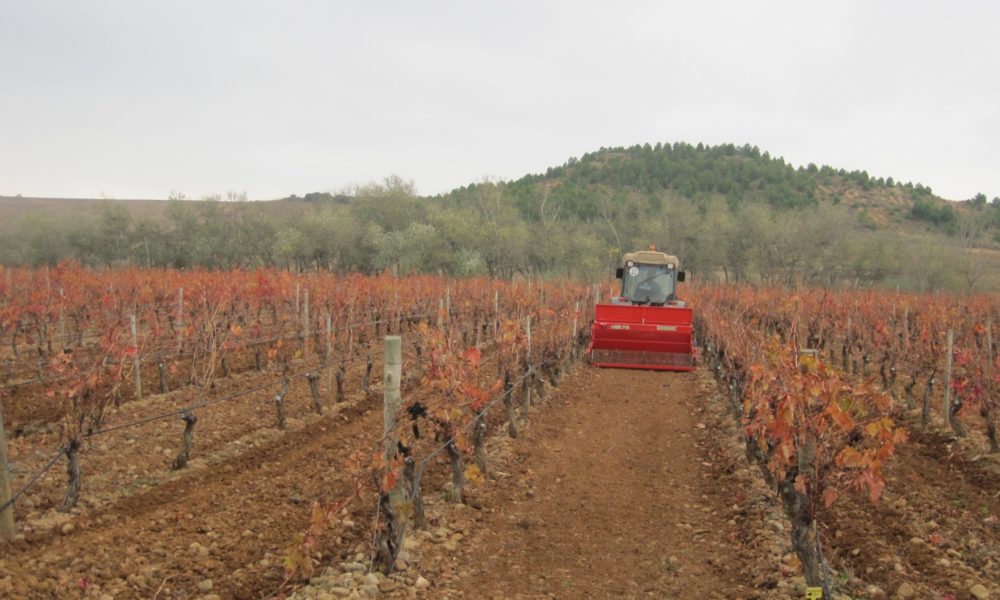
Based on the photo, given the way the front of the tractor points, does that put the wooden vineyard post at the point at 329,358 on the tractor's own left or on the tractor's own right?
on the tractor's own left

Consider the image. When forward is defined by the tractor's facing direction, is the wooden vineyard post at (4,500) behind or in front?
behind

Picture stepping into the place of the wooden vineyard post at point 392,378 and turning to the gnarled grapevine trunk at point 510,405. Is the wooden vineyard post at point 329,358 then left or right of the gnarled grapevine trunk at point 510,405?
left

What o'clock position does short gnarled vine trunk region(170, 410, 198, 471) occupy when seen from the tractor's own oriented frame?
The short gnarled vine trunk is roughly at 7 o'clock from the tractor.

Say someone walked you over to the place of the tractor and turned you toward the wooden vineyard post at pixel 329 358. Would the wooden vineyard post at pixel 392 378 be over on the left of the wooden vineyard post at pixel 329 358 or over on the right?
left

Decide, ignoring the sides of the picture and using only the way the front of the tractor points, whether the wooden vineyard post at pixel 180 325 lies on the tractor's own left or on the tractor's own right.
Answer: on the tractor's own left

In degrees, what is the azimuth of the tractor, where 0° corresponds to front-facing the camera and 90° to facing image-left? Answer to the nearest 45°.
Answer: approximately 180°

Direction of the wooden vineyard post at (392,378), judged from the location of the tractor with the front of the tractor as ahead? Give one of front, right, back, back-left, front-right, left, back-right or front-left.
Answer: back
